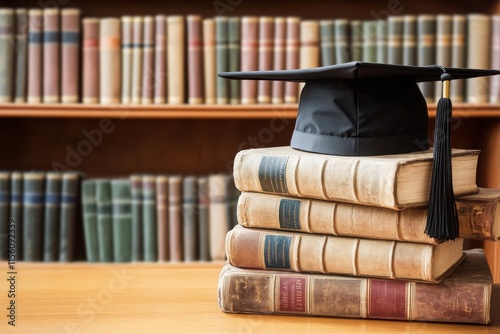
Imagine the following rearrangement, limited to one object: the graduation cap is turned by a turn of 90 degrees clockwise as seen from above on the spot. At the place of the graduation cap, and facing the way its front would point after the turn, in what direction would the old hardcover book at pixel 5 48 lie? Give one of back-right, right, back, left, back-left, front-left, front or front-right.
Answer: front-right

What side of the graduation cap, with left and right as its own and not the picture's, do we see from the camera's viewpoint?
front
